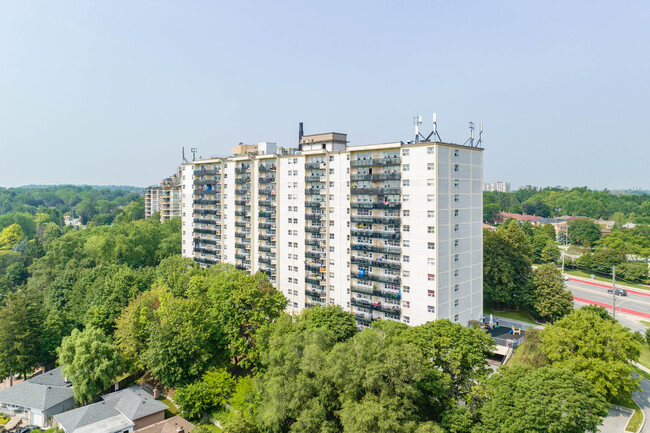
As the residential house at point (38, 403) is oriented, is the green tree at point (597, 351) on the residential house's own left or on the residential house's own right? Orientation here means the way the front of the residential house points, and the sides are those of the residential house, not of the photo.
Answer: on the residential house's own left

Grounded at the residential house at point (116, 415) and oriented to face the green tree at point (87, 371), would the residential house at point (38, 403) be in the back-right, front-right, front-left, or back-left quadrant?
front-left

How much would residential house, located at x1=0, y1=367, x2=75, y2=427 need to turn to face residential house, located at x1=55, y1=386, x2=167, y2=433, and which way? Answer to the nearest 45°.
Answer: approximately 90° to its left

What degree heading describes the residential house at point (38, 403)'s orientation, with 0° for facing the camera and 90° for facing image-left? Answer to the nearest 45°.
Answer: approximately 45°

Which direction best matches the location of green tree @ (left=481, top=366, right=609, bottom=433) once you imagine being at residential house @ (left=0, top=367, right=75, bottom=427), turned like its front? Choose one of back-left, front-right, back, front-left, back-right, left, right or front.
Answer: left
